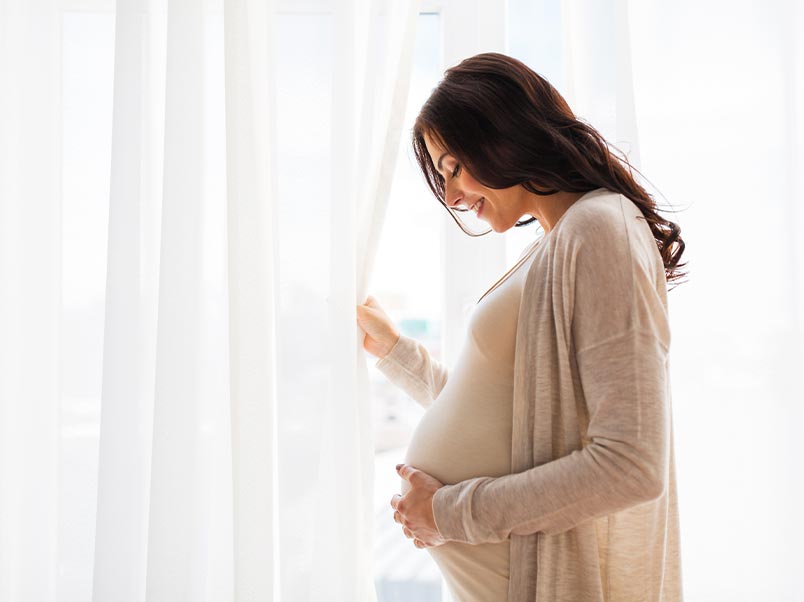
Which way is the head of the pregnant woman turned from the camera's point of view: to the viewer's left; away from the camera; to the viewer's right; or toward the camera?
to the viewer's left

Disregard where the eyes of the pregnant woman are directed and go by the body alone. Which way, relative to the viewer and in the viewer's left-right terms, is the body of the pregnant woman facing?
facing to the left of the viewer
